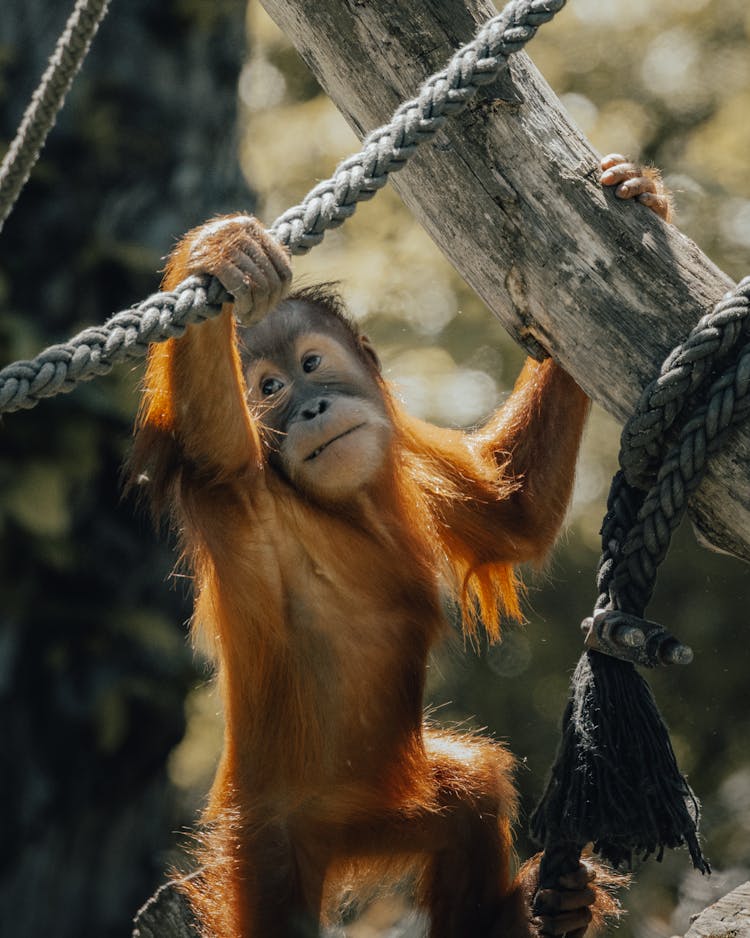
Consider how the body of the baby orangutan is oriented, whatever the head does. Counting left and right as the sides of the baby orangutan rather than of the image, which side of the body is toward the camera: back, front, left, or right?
front

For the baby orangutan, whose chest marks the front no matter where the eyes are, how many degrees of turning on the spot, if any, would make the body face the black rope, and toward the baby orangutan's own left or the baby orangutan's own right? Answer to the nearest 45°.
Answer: approximately 45° to the baby orangutan's own left

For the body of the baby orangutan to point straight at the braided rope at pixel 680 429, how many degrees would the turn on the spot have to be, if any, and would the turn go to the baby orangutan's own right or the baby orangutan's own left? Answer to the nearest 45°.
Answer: approximately 45° to the baby orangutan's own left

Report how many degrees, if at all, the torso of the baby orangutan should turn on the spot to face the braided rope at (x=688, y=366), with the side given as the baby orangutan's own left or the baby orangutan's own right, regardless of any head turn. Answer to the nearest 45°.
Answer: approximately 45° to the baby orangutan's own left
